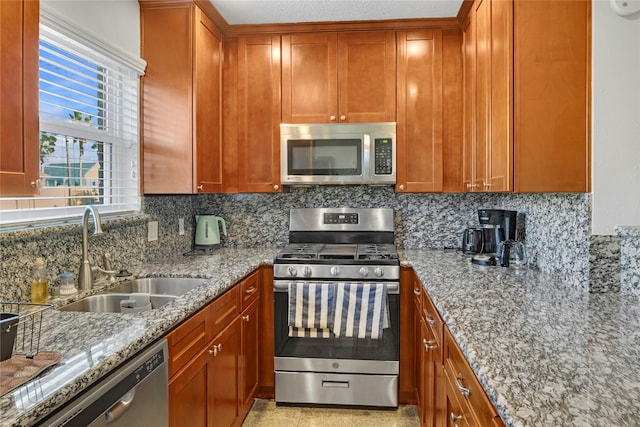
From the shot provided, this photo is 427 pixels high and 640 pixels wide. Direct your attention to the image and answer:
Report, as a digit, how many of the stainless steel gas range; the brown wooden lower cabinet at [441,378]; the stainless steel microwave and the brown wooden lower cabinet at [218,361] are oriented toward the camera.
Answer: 2

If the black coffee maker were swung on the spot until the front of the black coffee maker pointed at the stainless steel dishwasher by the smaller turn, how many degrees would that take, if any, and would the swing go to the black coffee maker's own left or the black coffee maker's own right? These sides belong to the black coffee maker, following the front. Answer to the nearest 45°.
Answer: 0° — it already faces it

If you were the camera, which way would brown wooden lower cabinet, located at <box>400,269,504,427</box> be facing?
facing to the left of the viewer

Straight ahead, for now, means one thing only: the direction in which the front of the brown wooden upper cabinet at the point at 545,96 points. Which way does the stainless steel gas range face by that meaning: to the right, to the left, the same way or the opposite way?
to the left

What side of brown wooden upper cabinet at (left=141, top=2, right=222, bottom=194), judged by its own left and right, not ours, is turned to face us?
right

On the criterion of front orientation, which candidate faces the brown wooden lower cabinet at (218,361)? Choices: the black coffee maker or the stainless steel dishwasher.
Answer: the black coffee maker

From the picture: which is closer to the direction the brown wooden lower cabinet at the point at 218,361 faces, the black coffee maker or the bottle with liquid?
the black coffee maker

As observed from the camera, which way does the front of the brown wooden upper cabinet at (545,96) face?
facing to the left of the viewer

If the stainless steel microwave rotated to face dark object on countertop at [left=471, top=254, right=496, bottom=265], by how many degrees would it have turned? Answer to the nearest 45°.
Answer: approximately 45° to its left

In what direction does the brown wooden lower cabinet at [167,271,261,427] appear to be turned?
to the viewer's right

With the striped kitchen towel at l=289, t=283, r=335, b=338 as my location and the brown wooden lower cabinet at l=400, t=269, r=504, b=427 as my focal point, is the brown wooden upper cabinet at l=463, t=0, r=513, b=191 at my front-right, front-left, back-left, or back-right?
front-left

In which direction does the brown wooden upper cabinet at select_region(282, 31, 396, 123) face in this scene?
toward the camera

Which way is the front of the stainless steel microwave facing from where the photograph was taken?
facing the viewer

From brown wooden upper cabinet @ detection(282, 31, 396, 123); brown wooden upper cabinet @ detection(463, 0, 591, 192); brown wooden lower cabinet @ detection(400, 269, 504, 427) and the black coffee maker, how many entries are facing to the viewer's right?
0
